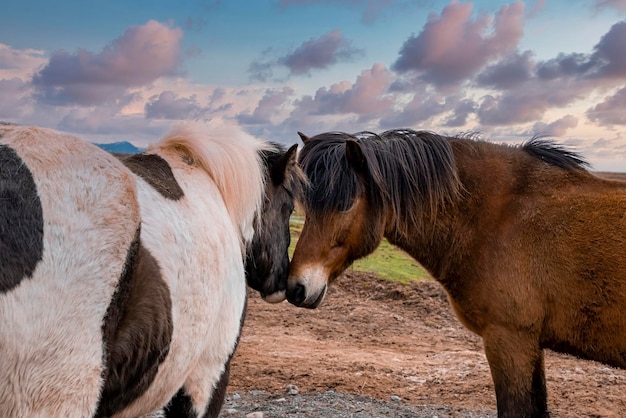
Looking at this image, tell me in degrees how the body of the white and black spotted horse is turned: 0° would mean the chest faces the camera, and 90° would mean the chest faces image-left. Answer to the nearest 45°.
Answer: approximately 225°

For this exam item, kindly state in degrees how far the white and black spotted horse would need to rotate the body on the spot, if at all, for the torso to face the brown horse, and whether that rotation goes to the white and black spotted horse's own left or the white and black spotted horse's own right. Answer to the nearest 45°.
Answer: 0° — it already faces it

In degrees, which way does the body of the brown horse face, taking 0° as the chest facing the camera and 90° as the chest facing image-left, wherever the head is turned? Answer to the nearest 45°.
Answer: approximately 90°

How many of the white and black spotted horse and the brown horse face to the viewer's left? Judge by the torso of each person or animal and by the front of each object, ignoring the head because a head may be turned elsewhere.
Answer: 1

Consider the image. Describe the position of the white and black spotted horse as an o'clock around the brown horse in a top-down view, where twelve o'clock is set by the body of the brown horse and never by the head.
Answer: The white and black spotted horse is roughly at 10 o'clock from the brown horse.
